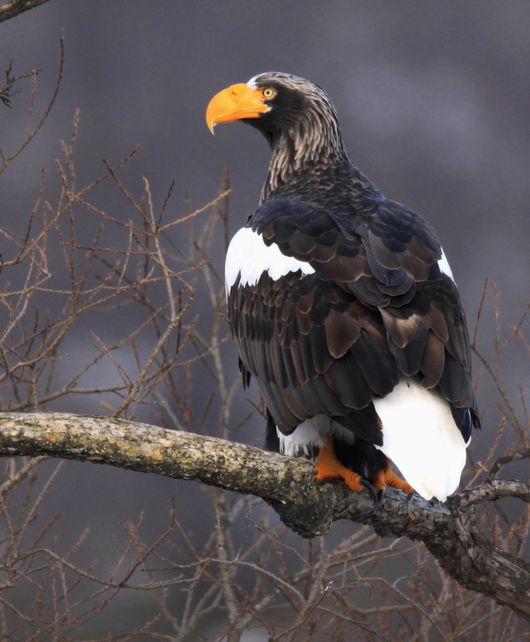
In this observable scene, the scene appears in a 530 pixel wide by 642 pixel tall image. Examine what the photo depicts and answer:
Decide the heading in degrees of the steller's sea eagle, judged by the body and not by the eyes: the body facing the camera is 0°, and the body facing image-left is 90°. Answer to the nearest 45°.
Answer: approximately 135°
